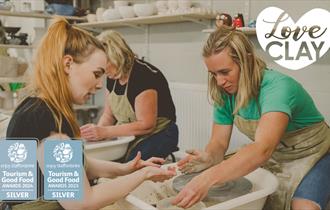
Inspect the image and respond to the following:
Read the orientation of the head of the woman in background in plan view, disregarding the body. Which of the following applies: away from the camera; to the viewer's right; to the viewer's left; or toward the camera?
to the viewer's left

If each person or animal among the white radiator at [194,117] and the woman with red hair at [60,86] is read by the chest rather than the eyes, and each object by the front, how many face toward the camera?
1

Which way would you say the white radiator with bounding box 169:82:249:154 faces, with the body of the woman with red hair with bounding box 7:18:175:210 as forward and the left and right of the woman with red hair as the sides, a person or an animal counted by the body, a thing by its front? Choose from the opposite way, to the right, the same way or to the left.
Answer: to the right

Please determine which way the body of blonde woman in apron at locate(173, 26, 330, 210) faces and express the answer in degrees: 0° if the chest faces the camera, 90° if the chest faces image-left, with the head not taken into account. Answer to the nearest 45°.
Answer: approximately 45°

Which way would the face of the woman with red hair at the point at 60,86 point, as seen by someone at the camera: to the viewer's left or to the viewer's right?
to the viewer's right

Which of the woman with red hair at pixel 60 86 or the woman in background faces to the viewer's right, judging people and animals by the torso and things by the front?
the woman with red hair

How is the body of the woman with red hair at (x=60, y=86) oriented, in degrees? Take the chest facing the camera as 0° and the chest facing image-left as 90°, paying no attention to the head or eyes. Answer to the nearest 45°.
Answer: approximately 270°
